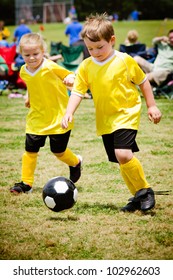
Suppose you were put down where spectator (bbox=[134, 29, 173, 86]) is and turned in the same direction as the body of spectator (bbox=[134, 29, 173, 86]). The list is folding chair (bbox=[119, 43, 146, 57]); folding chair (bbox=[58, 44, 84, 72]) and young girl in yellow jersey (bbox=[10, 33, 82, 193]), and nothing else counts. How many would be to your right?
2

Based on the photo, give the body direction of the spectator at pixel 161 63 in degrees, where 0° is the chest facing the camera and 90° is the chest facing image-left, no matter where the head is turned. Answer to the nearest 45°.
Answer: approximately 45°

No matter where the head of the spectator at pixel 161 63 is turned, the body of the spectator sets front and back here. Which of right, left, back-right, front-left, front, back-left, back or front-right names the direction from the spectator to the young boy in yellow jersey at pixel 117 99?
front-left

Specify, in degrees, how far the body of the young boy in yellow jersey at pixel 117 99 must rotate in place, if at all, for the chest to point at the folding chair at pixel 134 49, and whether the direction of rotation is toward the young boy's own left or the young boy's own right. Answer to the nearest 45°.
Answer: approximately 135° to the young boy's own right

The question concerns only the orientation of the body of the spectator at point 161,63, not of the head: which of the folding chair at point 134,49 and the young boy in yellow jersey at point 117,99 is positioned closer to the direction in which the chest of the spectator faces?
the young boy in yellow jersey

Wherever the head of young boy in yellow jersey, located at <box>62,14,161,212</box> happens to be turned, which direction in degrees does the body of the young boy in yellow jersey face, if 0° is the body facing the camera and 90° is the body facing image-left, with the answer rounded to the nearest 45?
approximately 45°

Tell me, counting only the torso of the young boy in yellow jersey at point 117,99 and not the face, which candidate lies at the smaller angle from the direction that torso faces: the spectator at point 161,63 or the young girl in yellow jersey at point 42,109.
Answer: the young girl in yellow jersey

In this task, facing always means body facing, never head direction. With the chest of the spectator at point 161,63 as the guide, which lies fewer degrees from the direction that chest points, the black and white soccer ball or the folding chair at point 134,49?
the black and white soccer ball
